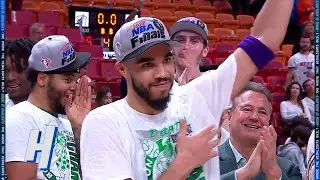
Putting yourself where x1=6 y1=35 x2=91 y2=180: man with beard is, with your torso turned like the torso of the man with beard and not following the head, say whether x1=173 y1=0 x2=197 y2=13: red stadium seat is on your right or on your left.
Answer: on your left

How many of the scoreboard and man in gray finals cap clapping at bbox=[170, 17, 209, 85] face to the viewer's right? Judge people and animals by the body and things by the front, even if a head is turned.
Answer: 0

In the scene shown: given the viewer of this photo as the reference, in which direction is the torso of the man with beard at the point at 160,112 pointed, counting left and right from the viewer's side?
facing the viewer and to the right of the viewer

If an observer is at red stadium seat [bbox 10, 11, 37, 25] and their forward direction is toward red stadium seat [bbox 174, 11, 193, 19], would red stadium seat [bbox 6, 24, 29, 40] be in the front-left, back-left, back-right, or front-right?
back-right

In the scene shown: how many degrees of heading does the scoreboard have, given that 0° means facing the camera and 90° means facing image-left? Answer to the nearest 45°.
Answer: approximately 0°

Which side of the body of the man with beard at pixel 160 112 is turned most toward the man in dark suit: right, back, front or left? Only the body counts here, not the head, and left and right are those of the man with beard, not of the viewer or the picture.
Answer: left

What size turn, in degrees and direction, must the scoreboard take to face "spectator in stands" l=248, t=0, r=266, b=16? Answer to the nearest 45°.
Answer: approximately 135° to its left
